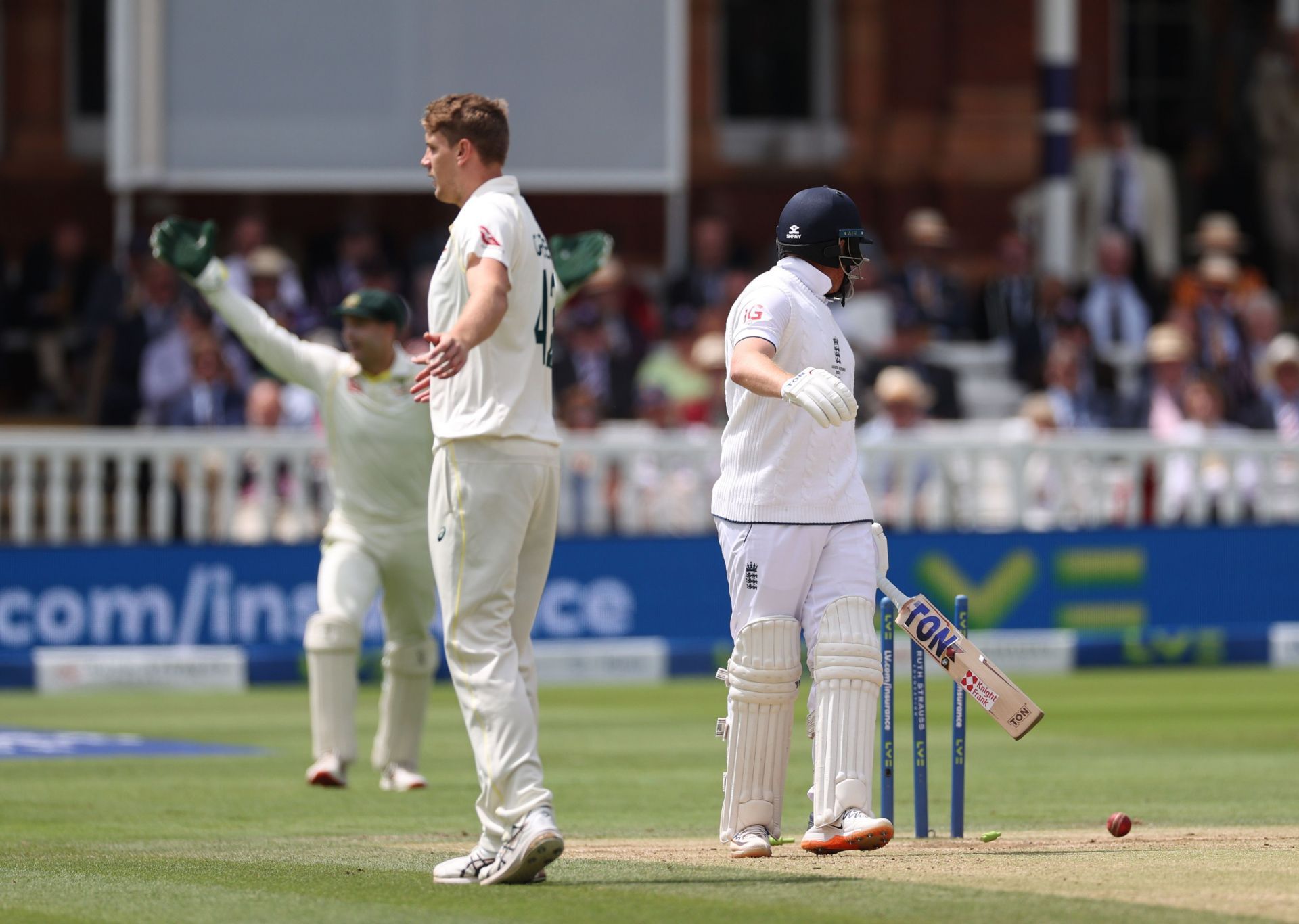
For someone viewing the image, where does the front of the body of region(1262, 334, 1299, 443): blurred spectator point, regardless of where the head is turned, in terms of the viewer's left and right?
facing the viewer

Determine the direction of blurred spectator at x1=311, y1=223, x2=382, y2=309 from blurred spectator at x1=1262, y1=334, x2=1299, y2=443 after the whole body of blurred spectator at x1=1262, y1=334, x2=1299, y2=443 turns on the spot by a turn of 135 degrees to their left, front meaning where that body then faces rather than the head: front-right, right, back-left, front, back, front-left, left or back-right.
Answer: back-left

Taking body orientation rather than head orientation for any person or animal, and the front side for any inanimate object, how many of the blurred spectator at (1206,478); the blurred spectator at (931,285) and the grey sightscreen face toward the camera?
3

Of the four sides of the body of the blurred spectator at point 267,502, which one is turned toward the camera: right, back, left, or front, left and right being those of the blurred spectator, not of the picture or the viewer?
front

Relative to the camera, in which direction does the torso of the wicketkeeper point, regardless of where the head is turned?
toward the camera

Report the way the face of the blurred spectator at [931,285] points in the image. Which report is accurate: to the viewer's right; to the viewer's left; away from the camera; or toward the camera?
toward the camera

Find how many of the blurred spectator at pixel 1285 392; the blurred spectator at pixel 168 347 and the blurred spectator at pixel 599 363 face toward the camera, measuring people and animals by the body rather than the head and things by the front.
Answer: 3

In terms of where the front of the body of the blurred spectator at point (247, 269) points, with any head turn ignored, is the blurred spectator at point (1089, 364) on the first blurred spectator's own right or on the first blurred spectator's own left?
on the first blurred spectator's own left

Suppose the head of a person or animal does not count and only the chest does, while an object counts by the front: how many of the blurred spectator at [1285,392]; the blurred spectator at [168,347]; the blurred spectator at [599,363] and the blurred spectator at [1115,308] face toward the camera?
4

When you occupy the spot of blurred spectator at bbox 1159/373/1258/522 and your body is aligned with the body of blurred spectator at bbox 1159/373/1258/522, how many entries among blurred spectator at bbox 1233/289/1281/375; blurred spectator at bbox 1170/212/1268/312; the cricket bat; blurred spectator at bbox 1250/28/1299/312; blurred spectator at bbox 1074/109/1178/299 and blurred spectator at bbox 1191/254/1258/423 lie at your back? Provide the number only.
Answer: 5

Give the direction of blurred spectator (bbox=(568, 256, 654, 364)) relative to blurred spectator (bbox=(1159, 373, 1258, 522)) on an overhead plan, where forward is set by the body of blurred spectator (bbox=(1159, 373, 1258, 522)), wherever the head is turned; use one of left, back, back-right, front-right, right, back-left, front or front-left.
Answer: right

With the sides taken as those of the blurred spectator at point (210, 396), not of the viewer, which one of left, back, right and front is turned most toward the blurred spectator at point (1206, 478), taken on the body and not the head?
left

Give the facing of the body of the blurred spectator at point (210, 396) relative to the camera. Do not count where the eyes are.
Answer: toward the camera
